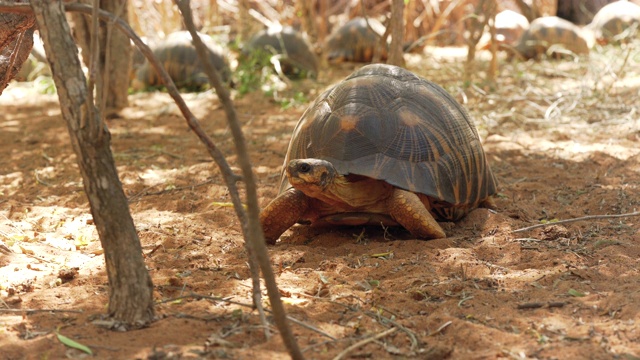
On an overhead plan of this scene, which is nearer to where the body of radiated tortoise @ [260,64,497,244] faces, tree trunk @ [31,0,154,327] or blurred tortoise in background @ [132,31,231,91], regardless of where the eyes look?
the tree trunk

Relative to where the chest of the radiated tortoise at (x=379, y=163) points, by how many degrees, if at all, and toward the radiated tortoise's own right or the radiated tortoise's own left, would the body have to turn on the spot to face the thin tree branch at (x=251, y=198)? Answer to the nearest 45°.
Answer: approximately 45° to the radiated tortoise's own left

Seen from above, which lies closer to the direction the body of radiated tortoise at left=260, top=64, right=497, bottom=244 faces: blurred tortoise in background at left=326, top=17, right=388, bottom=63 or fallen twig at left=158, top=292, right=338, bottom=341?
the fallen twig

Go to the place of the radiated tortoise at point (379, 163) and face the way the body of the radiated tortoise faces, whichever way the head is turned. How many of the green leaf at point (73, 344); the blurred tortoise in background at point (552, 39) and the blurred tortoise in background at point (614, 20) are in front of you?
1

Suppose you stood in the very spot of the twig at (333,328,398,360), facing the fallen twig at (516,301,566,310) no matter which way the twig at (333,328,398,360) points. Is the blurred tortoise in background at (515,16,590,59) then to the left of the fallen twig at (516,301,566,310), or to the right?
left

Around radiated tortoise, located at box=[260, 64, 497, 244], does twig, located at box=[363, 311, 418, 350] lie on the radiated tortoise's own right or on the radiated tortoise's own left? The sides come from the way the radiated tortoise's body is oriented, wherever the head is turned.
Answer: on the radiated tortoise's own left

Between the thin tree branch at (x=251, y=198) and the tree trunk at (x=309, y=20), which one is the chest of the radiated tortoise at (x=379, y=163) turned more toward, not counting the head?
the thin tree branch

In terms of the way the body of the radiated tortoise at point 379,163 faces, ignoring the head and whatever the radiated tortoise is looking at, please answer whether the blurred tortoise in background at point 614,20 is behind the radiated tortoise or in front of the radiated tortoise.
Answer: behind

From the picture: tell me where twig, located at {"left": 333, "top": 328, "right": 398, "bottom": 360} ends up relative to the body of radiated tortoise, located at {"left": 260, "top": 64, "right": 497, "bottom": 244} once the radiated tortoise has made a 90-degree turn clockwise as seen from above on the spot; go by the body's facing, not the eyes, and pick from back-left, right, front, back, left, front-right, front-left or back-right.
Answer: back-left

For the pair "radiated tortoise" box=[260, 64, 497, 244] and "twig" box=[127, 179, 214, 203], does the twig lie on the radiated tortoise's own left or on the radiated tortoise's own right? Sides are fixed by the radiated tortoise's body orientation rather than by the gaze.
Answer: on the radiated tortoise's own right

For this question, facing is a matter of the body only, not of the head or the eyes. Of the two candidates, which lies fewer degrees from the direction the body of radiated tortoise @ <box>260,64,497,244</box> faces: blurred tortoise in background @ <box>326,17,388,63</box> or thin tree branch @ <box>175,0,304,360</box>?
the thin tree branch

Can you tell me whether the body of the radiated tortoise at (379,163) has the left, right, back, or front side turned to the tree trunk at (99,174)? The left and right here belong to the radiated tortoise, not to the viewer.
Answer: front

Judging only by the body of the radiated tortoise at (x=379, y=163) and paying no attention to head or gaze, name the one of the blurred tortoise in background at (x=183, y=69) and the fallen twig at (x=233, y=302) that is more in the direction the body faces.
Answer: the fallen twig

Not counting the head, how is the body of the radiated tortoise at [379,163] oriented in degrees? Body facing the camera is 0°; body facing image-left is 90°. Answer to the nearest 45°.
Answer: approximately 45°

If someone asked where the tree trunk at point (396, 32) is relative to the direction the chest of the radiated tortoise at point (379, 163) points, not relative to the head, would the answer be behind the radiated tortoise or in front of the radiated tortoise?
behind

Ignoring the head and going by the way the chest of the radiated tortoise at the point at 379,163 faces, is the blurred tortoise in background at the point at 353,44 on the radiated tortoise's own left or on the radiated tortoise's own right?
on the radiated tortoise's own right
